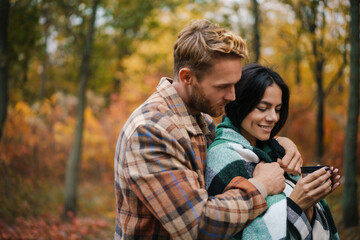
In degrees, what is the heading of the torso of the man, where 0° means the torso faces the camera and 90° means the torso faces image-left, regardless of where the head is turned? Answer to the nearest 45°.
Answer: approximately 270°

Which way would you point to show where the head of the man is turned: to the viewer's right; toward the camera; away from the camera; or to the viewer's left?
to the viewer's right

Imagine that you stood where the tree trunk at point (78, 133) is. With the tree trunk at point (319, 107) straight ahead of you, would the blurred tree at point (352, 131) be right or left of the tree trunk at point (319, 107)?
right

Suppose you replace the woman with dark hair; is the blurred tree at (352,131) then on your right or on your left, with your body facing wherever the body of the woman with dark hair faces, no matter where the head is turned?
on your left

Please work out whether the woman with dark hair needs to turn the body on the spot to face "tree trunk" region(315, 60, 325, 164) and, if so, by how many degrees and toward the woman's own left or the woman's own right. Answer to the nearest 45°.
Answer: approximately 135° to the woman's own left

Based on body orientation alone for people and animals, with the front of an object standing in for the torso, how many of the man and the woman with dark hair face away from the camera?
0
